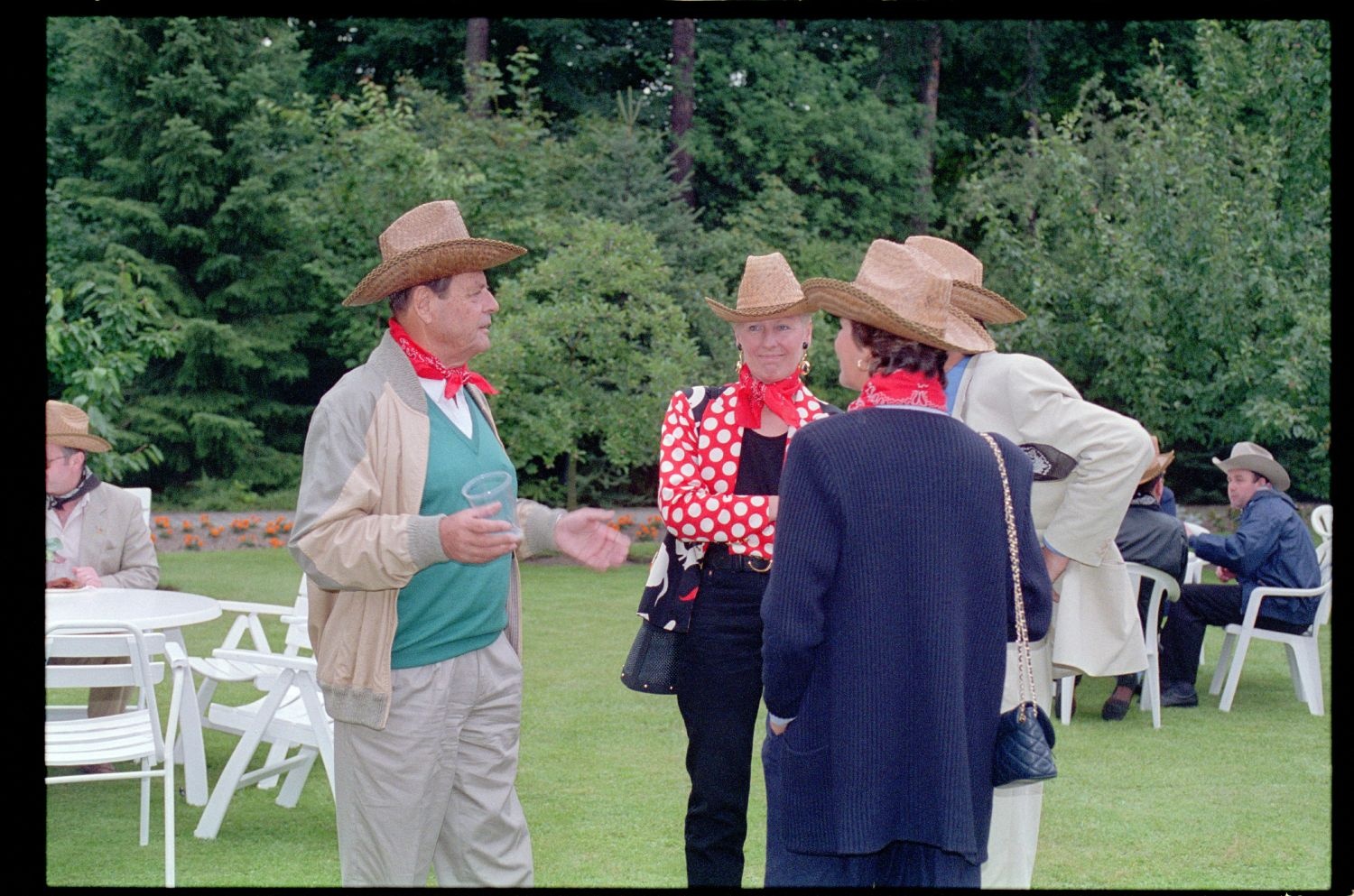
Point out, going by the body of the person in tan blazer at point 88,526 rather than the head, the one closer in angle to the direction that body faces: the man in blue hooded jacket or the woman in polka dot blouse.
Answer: the woman in polka dot blouse

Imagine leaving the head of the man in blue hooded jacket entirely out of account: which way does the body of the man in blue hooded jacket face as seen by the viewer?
to the viewer's left

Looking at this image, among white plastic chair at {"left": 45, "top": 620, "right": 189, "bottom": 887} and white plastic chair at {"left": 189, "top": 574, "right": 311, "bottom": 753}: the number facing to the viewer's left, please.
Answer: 1

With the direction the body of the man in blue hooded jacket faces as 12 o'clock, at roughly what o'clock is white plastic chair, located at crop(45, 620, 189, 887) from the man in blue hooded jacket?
The white plastic chair is roughly at 10 o'clock from the man in blue hooded jacket.

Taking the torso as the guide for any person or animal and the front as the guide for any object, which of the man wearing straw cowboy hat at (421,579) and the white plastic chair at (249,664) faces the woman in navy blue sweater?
the man wearing straw cowboy hat

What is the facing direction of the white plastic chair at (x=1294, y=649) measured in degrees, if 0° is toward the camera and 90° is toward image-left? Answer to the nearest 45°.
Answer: approximately 90°

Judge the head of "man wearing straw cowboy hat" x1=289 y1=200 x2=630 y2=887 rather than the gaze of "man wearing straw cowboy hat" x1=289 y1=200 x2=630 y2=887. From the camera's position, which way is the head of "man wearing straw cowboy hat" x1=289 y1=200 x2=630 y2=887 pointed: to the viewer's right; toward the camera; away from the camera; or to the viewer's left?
to the viewer's right

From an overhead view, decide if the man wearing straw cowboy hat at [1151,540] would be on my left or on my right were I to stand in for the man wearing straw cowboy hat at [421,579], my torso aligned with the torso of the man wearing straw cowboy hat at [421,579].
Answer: on my left
